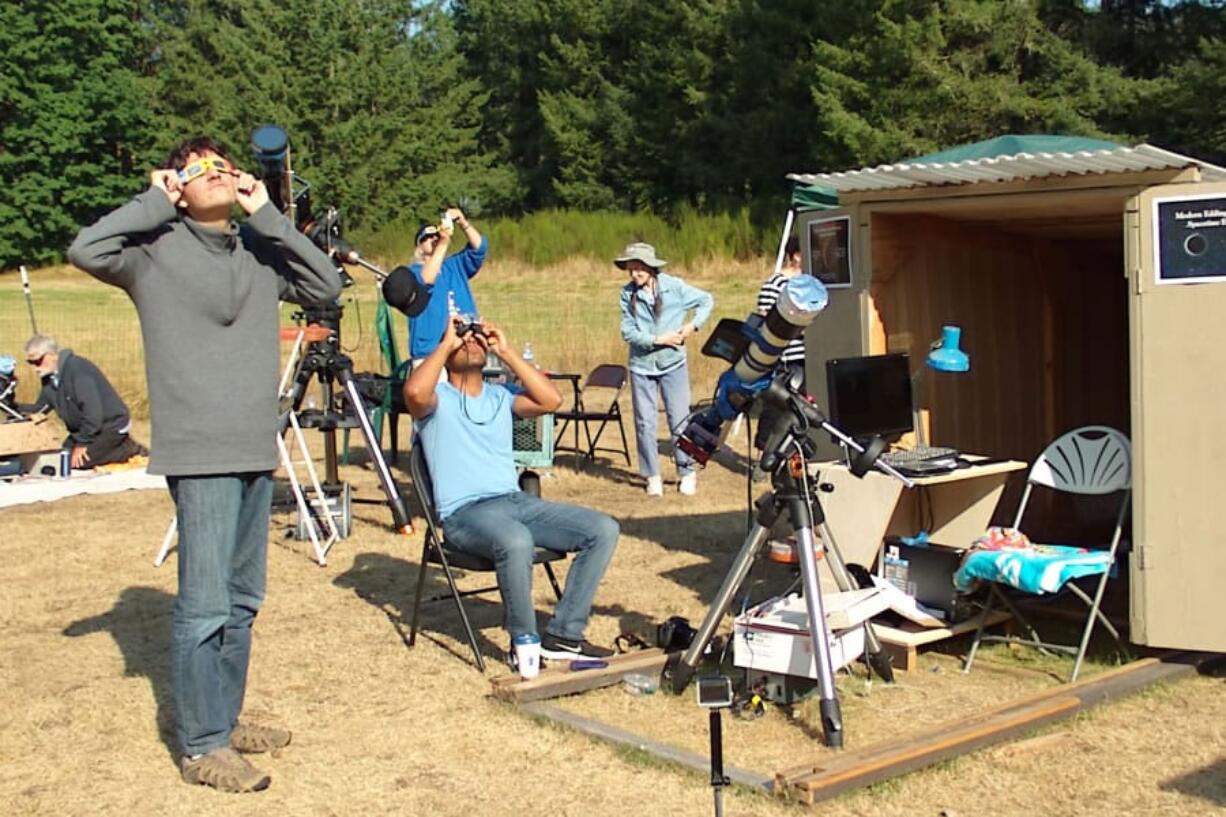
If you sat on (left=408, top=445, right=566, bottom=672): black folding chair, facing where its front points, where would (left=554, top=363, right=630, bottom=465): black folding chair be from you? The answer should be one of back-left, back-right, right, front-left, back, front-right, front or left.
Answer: back-left

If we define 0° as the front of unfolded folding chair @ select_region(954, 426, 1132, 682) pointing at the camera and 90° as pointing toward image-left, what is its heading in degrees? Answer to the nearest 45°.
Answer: approximately 45°

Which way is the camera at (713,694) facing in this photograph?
away from the camera

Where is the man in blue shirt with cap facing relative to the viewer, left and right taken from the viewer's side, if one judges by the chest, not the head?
facing the viewer and to the right of the viewer

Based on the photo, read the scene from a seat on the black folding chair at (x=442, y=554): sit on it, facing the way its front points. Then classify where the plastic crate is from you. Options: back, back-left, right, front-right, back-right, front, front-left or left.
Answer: back-left

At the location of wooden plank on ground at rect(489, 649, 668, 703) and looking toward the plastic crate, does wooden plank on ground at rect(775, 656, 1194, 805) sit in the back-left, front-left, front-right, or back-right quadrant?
back-right

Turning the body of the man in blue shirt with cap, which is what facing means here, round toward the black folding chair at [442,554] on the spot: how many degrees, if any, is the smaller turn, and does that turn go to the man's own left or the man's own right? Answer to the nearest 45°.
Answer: approximately 45° to the man's own right

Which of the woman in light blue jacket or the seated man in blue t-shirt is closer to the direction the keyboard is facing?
the seated man in blue t-shirt

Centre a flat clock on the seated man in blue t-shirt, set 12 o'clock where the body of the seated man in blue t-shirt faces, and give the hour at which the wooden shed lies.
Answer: The wooden shed is roughly at 10 o'clock from the seated man in blue t-shirt.

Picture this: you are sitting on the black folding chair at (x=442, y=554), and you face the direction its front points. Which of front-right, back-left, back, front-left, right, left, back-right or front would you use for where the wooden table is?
front-left
